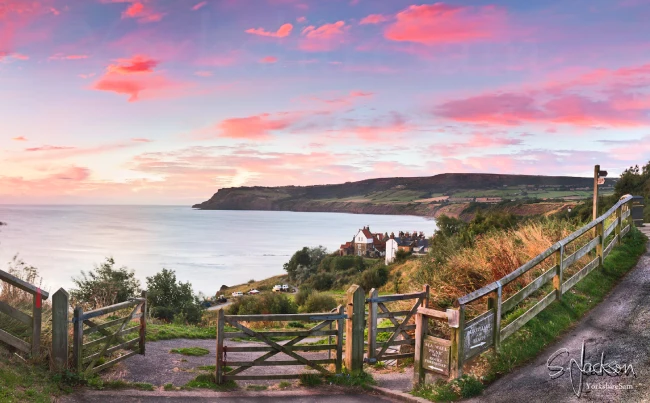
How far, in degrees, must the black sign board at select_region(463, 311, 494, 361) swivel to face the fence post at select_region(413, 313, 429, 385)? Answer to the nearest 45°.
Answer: approximately 135° to its right

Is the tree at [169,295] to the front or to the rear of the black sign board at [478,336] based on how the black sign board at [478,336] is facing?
to the rear

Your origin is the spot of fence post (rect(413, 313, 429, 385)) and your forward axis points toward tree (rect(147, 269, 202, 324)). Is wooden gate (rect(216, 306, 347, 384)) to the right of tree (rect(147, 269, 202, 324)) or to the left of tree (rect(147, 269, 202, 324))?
left

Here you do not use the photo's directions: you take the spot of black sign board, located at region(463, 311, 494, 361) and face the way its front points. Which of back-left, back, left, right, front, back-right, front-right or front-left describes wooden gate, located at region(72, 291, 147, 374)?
back-right
